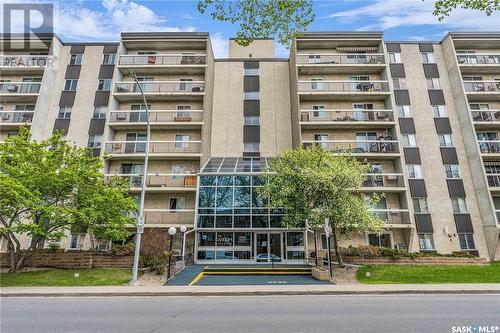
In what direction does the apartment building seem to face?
toward the camera

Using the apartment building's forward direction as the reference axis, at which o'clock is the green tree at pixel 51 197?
The green tree is roughly at 2 o'clock from the apartment building.

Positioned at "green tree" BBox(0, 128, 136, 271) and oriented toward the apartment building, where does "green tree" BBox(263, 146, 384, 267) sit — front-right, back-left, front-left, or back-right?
front-right
